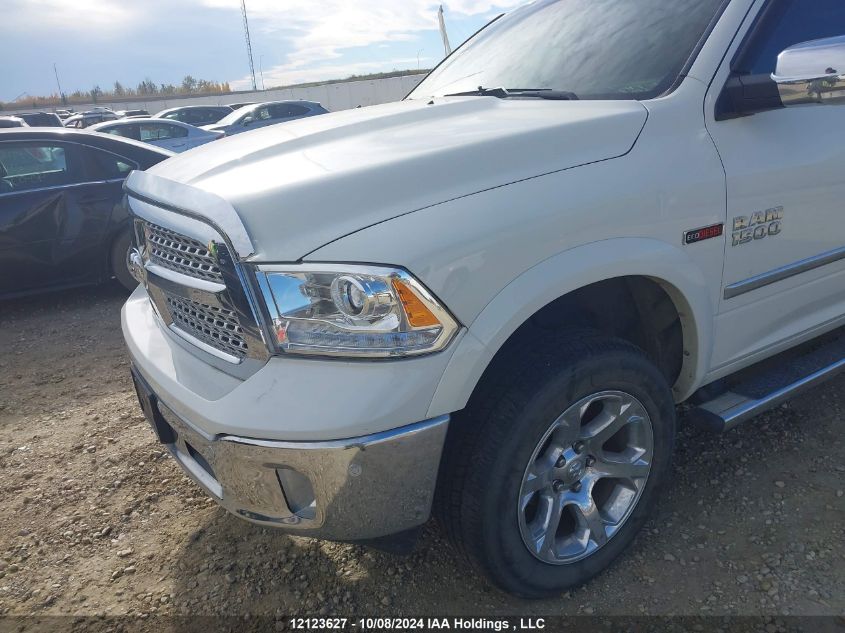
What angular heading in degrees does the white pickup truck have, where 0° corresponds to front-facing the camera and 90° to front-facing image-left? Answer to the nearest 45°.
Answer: approximately 45°

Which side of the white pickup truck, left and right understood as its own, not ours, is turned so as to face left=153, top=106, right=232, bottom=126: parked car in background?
right

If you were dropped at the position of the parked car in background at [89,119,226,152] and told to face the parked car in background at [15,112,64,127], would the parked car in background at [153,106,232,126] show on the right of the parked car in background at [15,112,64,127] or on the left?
right

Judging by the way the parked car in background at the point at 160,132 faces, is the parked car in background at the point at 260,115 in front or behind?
behind

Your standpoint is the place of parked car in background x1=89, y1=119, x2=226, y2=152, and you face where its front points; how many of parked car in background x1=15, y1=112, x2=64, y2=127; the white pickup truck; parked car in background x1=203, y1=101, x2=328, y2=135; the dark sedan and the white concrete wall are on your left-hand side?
2

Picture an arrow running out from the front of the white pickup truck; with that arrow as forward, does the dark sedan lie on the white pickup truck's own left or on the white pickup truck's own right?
on the white pickup truck's own right

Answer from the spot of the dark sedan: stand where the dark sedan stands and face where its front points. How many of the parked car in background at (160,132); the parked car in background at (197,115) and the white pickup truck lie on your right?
2

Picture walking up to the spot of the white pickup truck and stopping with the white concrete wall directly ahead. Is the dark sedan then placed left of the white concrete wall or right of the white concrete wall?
left

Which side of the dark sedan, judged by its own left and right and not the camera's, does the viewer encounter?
left

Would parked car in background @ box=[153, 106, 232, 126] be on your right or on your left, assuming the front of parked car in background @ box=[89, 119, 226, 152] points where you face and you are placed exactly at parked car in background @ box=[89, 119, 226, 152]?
on your right

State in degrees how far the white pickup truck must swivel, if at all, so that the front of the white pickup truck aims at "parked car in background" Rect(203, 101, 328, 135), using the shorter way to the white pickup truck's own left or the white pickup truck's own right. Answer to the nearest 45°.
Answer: approximately 135° to the white pickup truck's own right

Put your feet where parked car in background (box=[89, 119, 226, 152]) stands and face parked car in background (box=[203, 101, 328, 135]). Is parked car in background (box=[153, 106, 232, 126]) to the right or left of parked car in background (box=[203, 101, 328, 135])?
left

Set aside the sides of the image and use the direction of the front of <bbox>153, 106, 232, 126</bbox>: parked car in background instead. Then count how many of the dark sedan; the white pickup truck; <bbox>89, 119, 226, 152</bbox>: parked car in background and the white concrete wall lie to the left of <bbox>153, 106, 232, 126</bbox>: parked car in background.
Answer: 3

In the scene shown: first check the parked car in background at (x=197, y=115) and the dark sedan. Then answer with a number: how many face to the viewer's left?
2

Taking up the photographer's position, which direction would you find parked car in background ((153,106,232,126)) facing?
facing to the left of the viewer

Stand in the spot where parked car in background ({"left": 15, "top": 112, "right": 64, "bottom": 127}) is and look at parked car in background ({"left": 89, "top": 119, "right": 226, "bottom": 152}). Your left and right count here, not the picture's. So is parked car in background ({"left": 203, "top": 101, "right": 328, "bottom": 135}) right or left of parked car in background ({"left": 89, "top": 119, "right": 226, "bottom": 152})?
left

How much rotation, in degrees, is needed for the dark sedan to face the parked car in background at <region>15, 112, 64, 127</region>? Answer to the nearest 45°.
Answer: approximately 90° to its right
